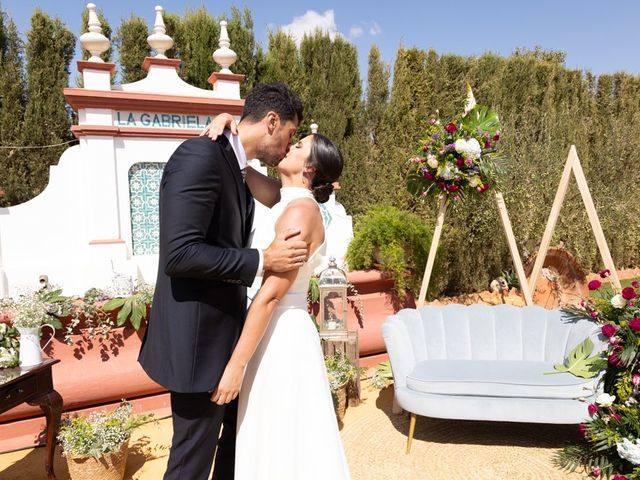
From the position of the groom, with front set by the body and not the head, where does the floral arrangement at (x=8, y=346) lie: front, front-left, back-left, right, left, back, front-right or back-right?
back-left

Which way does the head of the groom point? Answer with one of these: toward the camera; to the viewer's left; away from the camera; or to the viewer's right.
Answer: to the viewer's right

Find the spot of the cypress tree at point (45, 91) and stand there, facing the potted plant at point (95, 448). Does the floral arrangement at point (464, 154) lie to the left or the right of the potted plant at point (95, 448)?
left

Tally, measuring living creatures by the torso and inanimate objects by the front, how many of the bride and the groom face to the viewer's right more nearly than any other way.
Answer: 1

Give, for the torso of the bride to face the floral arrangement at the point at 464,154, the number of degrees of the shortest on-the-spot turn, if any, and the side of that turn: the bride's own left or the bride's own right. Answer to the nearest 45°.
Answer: approximately 135° to the bride's own right

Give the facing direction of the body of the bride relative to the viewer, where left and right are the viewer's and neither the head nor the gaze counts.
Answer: facing to the left of the viewer

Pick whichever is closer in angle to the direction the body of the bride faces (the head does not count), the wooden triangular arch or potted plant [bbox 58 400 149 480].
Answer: the potted plant

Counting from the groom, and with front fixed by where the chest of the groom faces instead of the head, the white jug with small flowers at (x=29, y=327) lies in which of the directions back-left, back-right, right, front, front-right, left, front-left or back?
back-left

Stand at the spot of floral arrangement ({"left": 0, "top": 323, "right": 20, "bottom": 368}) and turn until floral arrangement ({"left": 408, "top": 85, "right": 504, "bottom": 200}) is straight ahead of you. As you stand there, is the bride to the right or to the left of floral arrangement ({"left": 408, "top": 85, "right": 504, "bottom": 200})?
right

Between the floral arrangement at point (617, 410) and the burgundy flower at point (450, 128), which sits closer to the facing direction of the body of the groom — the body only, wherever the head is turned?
the floral arrangement

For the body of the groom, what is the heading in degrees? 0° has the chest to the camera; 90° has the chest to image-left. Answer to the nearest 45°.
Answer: approximately 270°

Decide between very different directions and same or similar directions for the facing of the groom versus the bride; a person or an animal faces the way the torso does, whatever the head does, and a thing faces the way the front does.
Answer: very different directions

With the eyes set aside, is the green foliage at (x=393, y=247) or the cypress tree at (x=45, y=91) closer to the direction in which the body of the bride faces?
the cypress tree
